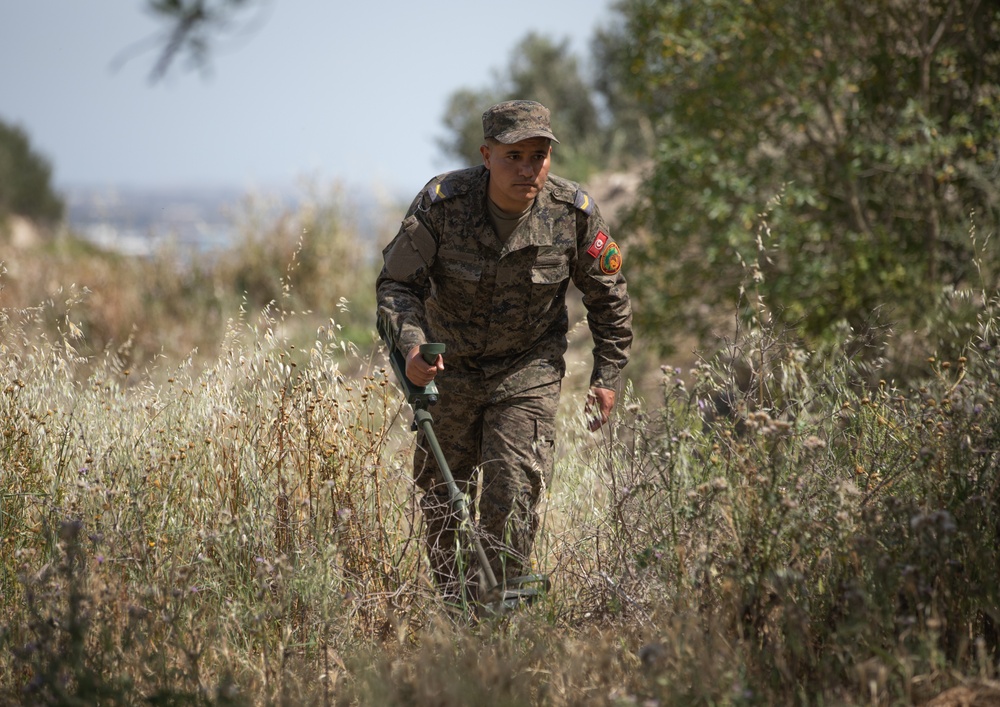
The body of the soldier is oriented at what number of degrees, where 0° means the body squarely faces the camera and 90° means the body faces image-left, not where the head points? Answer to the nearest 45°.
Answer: approximately 0°
